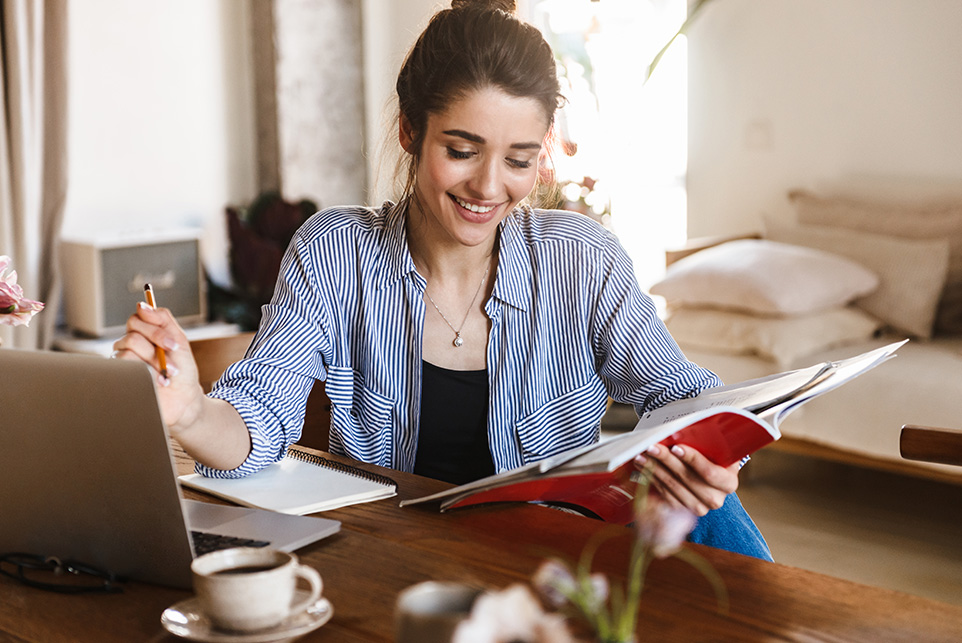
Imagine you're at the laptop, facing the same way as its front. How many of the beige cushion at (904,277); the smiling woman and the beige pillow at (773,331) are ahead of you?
3

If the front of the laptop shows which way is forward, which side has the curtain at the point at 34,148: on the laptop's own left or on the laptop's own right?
on the laptop's own left

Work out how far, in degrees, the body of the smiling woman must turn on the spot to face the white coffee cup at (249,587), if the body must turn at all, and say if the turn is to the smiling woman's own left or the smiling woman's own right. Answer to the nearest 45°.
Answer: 0° — they already face it

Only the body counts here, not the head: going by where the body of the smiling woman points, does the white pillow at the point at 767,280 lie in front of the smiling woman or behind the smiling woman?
behind

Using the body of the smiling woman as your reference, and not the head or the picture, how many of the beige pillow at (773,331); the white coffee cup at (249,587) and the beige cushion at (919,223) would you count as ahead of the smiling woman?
1

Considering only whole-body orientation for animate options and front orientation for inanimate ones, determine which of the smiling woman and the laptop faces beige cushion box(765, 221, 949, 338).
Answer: the laptop

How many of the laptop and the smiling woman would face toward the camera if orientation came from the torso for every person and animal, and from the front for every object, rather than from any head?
1

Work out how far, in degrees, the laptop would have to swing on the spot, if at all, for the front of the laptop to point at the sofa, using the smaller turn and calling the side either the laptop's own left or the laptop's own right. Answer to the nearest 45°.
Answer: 0° — it already faces it

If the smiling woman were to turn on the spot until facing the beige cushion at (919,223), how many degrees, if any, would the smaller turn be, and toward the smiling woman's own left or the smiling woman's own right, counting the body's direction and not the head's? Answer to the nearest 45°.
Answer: approximately 135° to the smiling woman's own left

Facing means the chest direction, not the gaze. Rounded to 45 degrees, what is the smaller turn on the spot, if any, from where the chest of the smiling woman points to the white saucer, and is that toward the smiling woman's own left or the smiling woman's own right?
0° — they already face it

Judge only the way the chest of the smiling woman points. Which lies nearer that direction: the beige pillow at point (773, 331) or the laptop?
the laptop

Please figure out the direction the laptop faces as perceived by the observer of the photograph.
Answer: facing away from the viewer and to the right of the viewer
